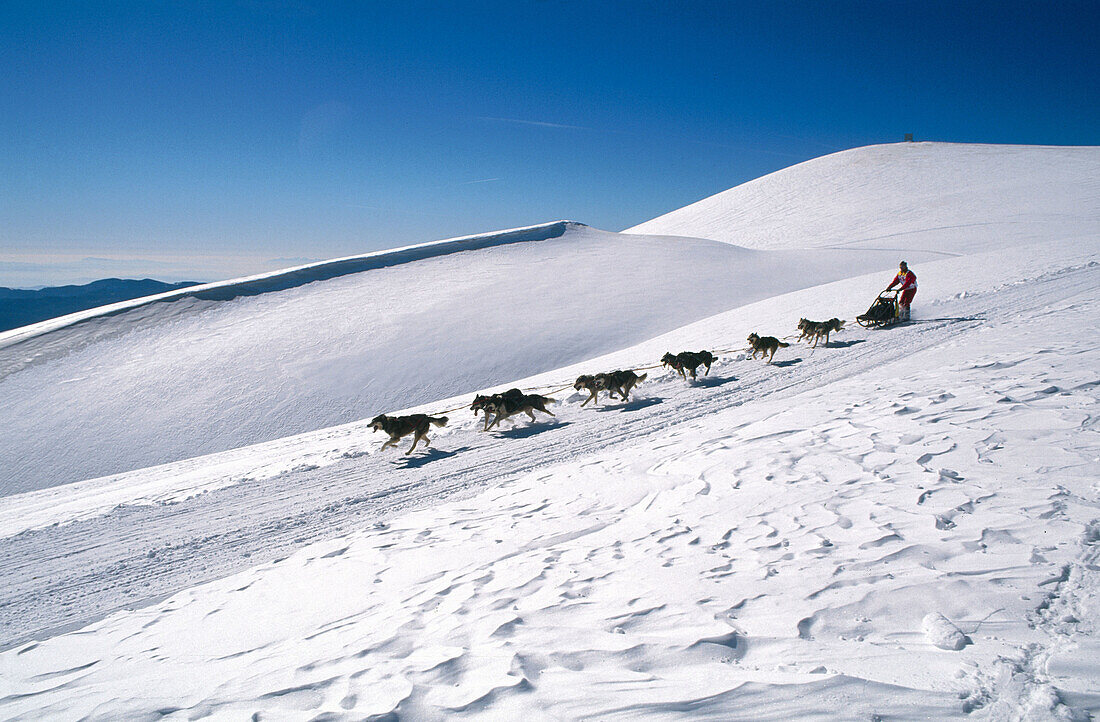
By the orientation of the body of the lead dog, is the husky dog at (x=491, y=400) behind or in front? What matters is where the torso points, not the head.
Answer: behind

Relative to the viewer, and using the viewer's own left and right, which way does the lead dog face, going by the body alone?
facing to the left of the viewer

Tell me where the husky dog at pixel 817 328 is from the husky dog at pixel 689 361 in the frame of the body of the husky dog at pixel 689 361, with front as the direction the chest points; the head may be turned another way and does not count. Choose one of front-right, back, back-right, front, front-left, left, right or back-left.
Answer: back-right

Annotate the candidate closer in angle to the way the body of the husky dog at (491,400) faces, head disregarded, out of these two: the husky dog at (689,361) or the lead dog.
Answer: the lead dog

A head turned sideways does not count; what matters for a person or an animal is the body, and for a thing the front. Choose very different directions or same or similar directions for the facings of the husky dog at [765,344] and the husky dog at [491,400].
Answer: same or similar directions

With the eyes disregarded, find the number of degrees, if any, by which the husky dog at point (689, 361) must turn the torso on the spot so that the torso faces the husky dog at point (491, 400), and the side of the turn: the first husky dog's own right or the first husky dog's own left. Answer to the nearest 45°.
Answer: approximately 45° to the first husky dog's own left

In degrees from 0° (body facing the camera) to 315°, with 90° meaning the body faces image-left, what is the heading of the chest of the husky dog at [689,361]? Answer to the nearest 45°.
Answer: approximately 90°

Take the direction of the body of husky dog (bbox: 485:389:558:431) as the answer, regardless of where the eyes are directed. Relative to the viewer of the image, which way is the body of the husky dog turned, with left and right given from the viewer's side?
facing to the left of the viewer

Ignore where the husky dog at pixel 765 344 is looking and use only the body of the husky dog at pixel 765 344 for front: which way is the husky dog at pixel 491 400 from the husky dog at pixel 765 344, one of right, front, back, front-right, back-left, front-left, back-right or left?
front-left

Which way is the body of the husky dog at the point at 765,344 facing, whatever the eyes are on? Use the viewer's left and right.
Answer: facing to the left of the viewer

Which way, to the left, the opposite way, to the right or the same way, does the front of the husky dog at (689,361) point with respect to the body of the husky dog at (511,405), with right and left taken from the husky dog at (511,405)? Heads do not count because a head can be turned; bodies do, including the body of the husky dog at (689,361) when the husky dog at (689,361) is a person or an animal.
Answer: the same way

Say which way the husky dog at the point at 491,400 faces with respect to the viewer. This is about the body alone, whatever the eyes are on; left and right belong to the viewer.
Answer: facing to the left of the viewer

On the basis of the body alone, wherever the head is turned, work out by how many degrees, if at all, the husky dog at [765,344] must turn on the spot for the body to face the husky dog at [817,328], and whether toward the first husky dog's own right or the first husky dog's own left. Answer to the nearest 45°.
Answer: approximately 135° to the first husky dog's own right

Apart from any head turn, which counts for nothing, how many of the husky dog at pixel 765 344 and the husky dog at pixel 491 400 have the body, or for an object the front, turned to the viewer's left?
2
